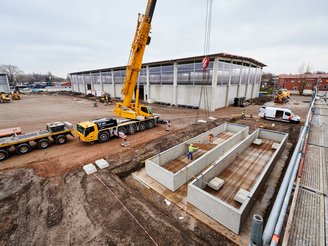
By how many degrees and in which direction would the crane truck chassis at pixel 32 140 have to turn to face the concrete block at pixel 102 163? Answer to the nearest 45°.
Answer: approximately 90° to its left

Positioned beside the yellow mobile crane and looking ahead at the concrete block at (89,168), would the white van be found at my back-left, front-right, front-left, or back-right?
back-left

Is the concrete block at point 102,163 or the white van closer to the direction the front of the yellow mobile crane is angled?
the concrete block

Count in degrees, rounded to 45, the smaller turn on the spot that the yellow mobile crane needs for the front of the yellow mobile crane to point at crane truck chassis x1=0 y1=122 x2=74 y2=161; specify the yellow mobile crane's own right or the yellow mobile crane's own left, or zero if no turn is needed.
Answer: approximately 45° to the yellow mobile crane's own right
